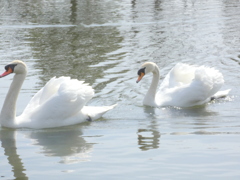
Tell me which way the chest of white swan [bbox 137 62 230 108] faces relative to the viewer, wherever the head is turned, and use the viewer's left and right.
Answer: facing to the left of the viewer

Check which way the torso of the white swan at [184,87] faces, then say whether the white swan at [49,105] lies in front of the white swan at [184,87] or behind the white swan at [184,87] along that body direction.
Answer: in front

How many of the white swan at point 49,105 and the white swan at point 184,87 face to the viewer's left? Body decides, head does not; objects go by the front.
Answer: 2

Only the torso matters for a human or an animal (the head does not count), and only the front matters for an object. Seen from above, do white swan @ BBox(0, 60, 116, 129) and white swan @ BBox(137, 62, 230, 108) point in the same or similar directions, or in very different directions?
same or similar directions

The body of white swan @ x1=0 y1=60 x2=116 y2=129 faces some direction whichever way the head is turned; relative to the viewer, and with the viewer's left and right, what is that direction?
facing to the left of the viewer

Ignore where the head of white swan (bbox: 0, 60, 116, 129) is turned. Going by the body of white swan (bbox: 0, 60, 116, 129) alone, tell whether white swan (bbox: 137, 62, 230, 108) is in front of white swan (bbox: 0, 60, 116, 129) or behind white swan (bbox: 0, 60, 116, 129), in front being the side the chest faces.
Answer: behind
